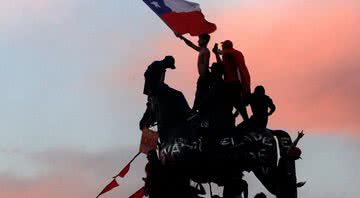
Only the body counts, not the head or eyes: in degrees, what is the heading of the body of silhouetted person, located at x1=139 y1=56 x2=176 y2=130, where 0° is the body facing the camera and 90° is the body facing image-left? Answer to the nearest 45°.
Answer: approximately 270°

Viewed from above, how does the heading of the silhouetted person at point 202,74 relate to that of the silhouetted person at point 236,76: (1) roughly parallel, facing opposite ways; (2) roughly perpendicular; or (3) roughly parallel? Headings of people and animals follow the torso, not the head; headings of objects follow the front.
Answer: roughly parallel

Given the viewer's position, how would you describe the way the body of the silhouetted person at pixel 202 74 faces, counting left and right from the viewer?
facing to the left of the viewer

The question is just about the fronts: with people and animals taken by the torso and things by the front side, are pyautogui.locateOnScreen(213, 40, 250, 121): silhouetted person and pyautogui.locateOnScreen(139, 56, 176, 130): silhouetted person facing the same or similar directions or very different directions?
very different directions
